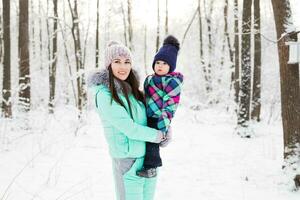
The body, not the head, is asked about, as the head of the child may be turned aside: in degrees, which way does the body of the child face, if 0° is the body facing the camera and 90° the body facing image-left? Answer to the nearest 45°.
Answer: approximately 45°

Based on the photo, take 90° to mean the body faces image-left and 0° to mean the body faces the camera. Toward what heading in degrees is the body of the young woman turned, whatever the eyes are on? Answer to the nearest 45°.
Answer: approximately 315°
